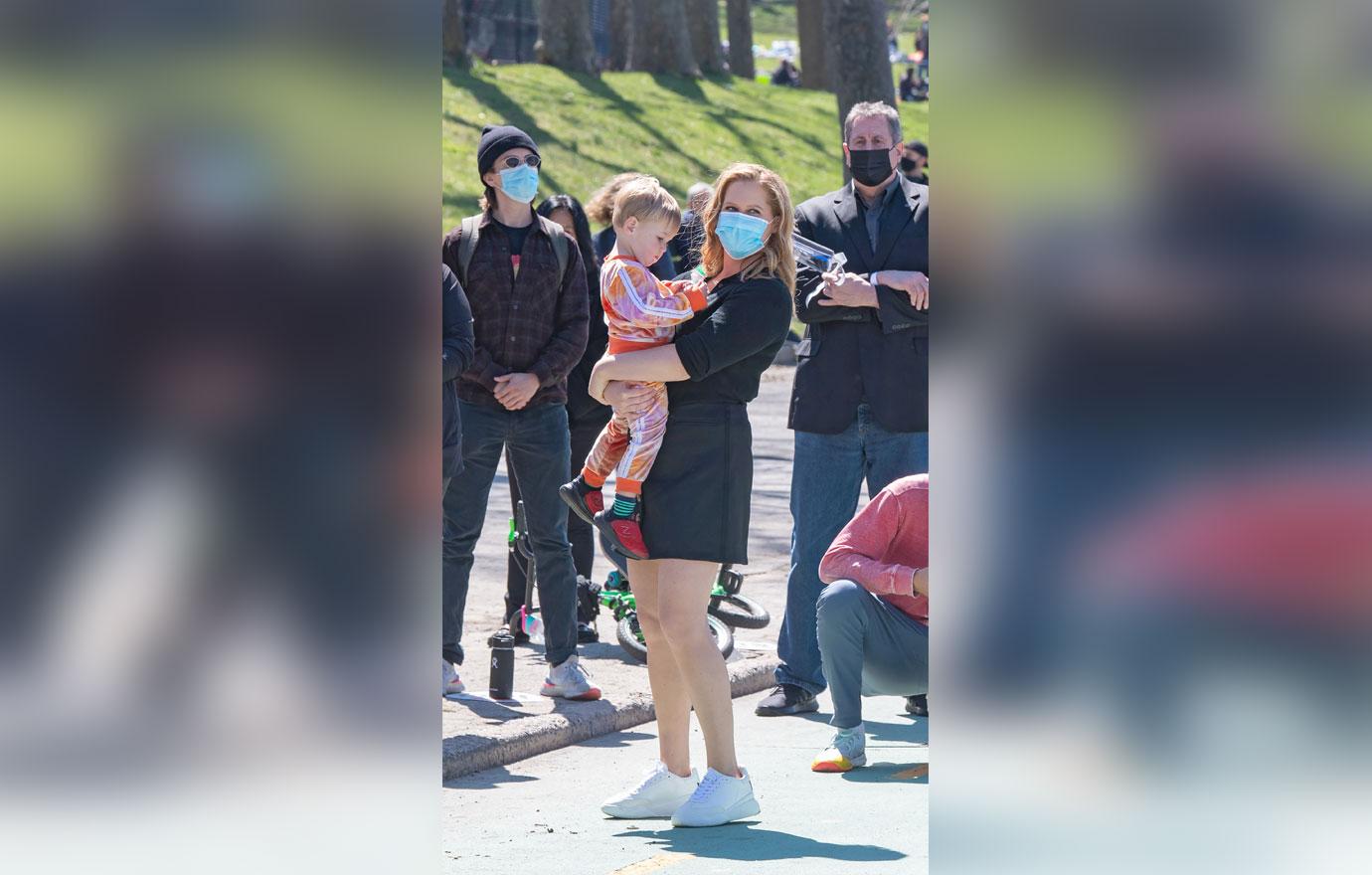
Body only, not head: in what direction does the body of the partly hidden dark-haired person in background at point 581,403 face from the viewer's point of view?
toward the camera

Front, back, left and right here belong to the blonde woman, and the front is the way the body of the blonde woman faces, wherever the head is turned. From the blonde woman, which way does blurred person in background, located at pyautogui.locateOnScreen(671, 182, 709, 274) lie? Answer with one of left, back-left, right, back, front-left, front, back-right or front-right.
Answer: back-right

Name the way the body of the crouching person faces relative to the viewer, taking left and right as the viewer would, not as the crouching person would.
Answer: facing the viewer and to the left of the viewer

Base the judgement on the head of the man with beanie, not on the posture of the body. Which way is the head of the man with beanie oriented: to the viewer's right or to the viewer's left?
to the viewer's right

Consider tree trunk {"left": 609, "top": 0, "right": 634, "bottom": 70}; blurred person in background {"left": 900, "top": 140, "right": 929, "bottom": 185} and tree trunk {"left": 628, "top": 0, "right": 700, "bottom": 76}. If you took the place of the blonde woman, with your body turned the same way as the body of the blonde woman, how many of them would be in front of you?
0

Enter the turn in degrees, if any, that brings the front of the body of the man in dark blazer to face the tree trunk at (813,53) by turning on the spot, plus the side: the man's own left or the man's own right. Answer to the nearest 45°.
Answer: approximately 180°

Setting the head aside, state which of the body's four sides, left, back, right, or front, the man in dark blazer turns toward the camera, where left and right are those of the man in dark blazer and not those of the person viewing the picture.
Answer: front

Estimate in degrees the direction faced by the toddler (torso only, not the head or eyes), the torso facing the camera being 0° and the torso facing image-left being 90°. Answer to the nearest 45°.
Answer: approximately 270°

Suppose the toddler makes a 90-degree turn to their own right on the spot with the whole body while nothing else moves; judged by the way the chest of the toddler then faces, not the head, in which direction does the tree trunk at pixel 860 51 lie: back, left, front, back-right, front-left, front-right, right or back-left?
back

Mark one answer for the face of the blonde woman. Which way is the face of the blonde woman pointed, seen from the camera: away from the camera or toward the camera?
toward the camera

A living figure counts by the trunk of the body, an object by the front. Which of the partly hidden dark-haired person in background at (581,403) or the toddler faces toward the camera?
the partly hidden dark-haired person in background

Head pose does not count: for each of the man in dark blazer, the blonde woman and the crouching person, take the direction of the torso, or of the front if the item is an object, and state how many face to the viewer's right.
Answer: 0

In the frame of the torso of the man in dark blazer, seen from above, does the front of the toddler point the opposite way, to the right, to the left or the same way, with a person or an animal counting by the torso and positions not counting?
to the left

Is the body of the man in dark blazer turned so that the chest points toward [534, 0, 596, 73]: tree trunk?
no

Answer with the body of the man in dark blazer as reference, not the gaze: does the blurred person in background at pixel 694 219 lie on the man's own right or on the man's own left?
on the man's own right

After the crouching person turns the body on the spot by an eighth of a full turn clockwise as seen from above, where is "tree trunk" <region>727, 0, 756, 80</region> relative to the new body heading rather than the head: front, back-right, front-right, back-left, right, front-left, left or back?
right

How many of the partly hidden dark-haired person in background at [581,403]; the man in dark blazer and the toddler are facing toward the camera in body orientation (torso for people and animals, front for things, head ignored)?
2

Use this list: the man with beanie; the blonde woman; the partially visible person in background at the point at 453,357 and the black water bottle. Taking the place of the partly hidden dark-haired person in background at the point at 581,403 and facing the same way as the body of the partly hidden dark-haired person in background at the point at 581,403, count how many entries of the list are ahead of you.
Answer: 4
